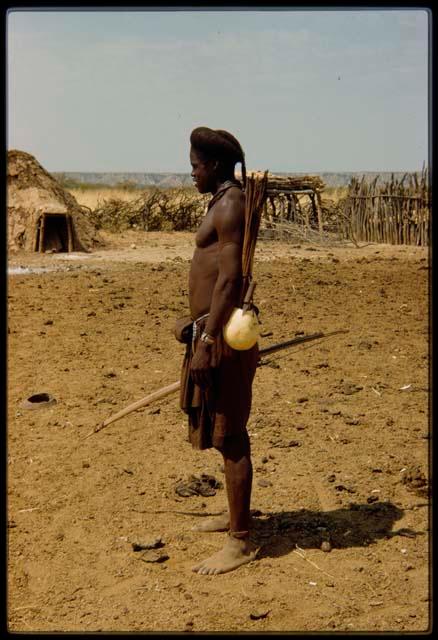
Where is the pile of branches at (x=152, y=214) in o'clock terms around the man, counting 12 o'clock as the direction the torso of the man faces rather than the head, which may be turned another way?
The pile of branches is roughly at 3 o'clock from the man.

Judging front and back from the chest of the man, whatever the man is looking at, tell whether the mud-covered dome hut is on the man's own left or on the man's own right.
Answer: on the man's own right

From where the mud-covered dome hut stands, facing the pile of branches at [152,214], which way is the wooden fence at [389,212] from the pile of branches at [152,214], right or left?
right

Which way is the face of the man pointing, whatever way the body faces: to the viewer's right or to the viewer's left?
to the viewer's left

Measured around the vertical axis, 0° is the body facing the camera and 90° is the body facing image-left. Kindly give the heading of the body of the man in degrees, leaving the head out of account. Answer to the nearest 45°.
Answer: approximately 90°

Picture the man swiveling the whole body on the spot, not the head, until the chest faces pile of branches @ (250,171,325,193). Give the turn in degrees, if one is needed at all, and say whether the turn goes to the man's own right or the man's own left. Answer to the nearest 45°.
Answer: approximately 90° to the man's own right
